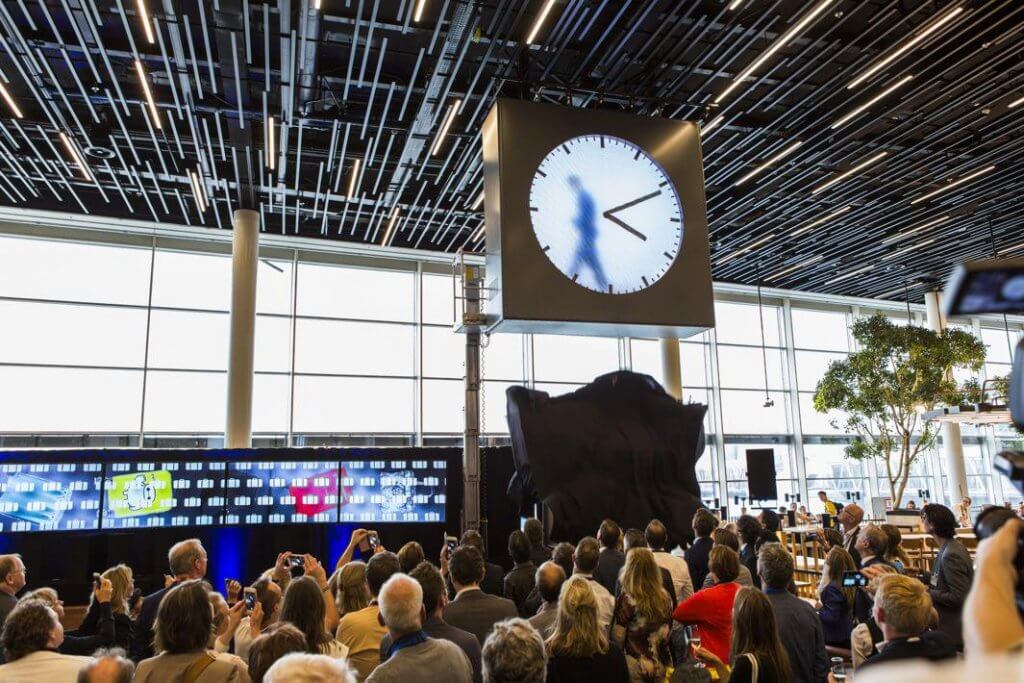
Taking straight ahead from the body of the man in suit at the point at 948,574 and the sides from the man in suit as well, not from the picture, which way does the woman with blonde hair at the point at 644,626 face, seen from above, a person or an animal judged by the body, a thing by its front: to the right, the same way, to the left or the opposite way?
to the right

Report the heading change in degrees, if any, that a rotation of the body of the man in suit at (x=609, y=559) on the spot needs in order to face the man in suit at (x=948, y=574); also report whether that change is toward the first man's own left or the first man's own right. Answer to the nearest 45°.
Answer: approximately 90° to the first man's own right

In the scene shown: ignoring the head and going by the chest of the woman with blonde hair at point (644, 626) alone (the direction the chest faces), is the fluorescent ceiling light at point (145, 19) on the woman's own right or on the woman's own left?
on the woman's own left

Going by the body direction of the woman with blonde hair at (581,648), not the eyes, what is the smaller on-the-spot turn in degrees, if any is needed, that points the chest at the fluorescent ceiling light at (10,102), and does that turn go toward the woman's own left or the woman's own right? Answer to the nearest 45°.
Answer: approximately 45° to the woman's own left

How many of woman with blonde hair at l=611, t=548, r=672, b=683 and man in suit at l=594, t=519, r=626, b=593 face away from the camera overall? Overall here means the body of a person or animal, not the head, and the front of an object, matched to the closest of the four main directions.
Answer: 2

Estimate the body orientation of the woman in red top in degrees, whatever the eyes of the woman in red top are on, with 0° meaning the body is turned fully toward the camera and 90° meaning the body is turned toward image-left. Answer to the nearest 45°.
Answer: approximately 135°

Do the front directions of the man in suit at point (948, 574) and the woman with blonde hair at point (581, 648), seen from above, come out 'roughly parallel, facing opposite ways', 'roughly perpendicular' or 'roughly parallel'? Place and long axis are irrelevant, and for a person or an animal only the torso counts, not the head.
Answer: roughly perpendicular

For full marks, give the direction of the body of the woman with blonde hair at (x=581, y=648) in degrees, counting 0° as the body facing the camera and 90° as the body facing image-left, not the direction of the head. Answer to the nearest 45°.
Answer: approximately 180°

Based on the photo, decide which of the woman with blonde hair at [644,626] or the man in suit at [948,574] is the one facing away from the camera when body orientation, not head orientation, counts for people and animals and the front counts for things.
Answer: the woman with blonde hair

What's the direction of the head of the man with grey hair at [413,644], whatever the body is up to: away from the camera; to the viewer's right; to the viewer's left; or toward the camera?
away from the camera

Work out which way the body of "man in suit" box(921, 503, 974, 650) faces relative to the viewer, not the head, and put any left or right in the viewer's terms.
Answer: facing to the left of the viewer

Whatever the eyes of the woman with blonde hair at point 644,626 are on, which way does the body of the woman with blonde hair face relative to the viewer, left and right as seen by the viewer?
facing away from the viewer

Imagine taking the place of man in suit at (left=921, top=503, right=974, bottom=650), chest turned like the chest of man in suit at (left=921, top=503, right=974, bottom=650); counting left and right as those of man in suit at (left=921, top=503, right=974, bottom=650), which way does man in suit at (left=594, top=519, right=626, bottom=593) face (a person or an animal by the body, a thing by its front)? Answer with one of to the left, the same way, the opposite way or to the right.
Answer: to the right

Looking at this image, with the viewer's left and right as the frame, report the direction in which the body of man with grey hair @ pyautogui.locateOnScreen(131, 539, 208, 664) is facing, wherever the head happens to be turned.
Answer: facing away from the viewer and to the right of the viewer

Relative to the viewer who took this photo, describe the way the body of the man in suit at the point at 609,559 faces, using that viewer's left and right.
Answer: facing away from the viewer
